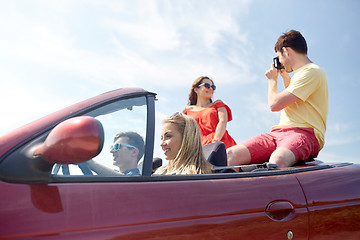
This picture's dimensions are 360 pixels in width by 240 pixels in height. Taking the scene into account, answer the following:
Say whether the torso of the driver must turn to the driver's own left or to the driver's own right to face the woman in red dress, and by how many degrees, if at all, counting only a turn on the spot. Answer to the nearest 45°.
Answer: approximately 135° to the driver's own right

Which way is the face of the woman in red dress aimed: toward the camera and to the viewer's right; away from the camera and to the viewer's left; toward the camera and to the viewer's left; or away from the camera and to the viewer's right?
toward the camera and to the viewer's right

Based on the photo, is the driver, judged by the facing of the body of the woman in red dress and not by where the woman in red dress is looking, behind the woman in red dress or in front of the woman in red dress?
in front

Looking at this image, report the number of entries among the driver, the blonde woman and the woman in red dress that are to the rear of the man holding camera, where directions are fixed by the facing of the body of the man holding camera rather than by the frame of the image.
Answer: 0

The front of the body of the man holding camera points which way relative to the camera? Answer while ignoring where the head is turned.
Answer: to the viewer's left

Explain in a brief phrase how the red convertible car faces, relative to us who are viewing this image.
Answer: facing to the left of the viewer

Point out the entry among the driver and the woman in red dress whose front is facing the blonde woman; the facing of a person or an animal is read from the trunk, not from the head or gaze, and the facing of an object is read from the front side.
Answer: the woman in red dress

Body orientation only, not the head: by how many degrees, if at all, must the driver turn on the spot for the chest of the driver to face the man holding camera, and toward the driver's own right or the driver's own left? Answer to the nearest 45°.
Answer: approximately 135° to the driver's own right

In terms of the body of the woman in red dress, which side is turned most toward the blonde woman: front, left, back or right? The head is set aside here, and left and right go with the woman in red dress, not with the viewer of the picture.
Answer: front

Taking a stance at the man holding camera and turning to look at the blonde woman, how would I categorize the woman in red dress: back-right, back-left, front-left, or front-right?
front-right

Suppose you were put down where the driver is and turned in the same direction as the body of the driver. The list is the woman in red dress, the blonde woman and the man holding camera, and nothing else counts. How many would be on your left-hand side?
0

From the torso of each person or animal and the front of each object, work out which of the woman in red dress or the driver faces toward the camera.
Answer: the woman in red dress

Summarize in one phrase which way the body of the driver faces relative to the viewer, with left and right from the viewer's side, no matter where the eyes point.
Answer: facing to the left of the viewer

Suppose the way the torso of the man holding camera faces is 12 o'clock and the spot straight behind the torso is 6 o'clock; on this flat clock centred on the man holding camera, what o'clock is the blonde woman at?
The blonde woman is roughly at 11 o'clock from the man holding camera.

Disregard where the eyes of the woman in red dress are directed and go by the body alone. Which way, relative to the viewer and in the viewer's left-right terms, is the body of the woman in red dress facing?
facing the viewer

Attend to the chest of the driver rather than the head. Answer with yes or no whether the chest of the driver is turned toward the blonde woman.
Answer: no
